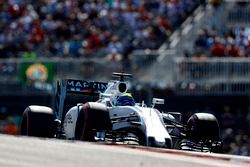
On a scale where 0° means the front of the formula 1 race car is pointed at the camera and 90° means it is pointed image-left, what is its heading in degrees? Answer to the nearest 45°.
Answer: approximately 315°

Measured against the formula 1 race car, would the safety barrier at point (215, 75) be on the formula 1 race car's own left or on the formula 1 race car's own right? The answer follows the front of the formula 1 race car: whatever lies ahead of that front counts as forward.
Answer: on the formula 1 race car's own left
